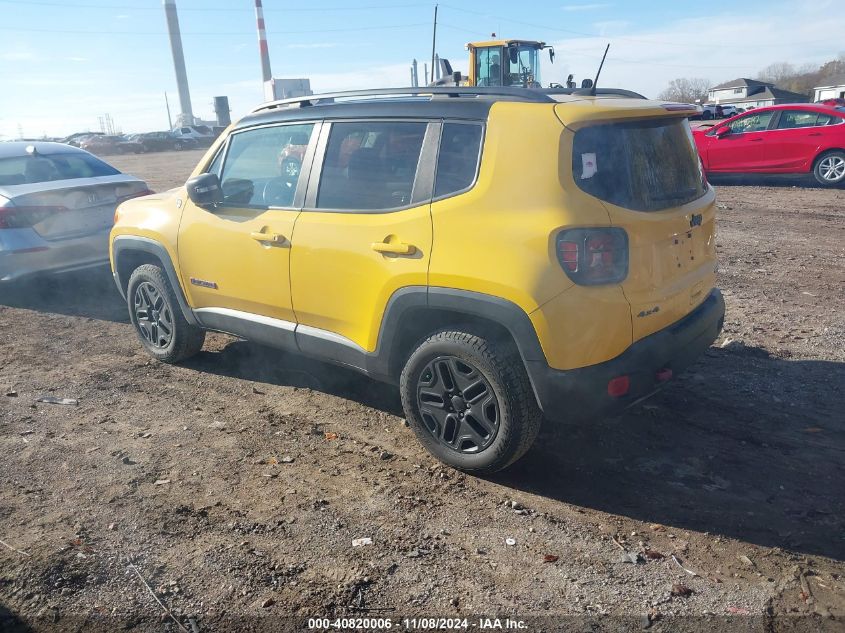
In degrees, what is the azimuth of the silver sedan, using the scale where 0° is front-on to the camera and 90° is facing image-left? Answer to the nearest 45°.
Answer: approximately 135°

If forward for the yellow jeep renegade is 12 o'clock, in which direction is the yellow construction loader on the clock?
The yellow construction loader is roughly at 2 o'clock from the yellow jeep renegade.

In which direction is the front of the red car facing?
to the viewer's left

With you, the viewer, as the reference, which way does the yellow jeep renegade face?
facing away from the viewer and to the left of the viewer

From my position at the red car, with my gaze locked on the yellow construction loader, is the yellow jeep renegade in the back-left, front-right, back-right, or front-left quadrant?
back-left

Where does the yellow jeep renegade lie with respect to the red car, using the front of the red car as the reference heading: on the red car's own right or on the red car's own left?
on the red car's own left

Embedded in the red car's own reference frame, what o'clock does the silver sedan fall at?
The silver sedan is roughly at 10 o'clock from the red car.

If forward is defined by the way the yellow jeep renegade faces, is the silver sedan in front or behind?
in front

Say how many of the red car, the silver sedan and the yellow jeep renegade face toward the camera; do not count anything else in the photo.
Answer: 0

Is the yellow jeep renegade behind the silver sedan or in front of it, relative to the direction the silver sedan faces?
behind

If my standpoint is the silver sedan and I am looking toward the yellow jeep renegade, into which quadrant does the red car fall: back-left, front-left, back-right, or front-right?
front-left

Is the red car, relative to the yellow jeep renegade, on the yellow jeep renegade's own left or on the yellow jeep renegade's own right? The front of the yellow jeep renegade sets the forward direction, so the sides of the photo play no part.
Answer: on the yellow jeep renegade's own right
